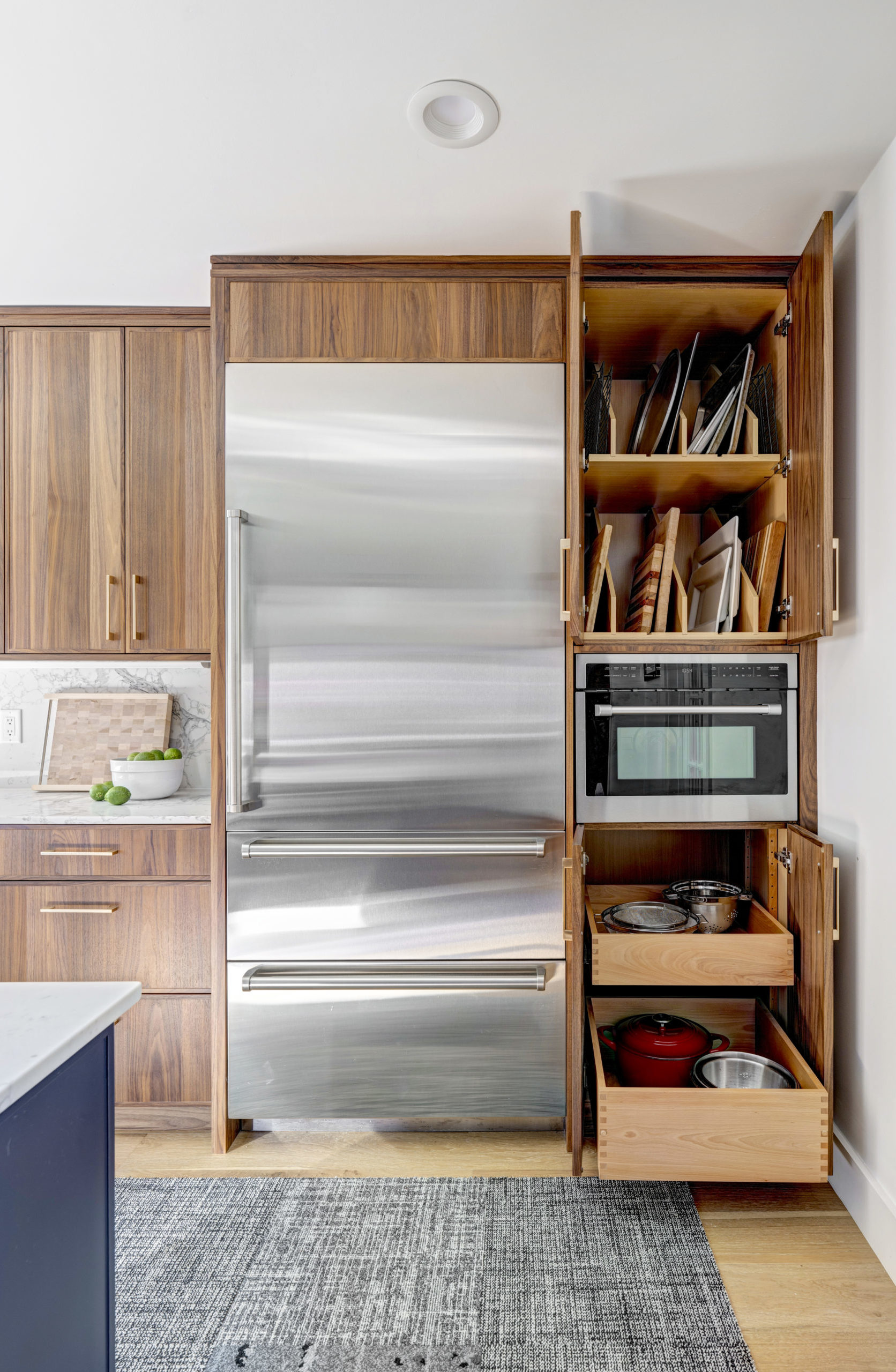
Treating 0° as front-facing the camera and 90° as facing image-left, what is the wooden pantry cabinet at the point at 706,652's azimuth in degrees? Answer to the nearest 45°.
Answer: approximately 0°

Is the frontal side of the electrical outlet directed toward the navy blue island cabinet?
yes

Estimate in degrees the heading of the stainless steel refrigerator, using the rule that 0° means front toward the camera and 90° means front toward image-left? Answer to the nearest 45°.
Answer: approximately 0°

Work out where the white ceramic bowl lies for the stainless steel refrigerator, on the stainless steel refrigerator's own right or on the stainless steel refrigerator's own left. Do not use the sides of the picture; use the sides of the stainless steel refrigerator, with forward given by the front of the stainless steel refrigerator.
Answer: on the stainless steel refrigerator's own right

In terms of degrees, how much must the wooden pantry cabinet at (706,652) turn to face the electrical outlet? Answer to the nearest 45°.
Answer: approximately 90° to its right

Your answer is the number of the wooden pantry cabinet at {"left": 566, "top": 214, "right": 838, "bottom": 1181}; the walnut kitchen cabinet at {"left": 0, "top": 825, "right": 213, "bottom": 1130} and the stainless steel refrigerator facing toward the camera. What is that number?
3

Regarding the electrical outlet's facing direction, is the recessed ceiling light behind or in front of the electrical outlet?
in front

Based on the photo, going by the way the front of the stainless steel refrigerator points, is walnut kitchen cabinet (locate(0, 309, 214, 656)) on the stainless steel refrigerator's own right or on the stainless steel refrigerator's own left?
on the stainless steel refrigerator's own right

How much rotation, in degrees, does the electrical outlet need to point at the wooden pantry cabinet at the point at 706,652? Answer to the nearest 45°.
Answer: approximately 45° to its left
